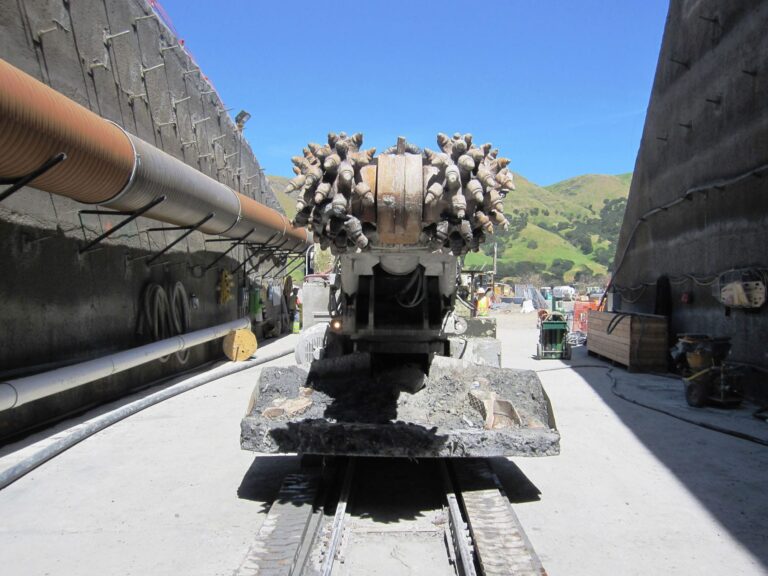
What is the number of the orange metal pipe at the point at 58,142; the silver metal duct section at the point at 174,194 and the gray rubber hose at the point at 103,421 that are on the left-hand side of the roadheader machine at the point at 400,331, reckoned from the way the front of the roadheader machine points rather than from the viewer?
0

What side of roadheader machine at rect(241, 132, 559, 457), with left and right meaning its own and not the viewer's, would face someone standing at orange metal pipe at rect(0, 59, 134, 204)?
right

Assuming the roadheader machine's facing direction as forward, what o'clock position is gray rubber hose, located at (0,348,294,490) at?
The gray rubber hose is roughly at 4 o'clock from the roadheader machine.

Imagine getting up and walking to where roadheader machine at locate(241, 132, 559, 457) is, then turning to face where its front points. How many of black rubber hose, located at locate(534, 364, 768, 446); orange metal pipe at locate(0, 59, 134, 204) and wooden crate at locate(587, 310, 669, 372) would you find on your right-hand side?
1

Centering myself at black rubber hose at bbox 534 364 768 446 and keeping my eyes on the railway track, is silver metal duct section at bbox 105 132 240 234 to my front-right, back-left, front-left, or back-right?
front-right

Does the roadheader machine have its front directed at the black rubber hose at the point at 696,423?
no

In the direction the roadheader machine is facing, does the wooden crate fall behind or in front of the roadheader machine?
behind

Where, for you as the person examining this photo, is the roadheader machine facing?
facing the viewer

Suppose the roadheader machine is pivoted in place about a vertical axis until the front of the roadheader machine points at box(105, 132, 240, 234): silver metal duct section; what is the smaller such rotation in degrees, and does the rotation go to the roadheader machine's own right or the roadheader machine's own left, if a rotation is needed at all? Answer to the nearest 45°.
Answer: approximately 135° to the roadheader machine's own right
